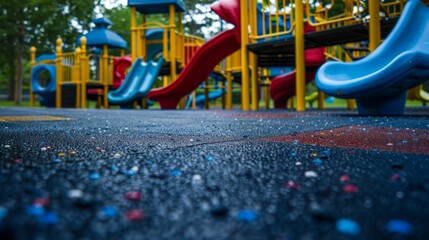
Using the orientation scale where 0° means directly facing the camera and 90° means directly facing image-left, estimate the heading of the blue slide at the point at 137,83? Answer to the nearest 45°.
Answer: approximately 45°

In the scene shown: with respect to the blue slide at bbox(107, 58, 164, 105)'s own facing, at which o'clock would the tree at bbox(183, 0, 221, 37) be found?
The tree is roughly at 5 o'clock from the blue slide.

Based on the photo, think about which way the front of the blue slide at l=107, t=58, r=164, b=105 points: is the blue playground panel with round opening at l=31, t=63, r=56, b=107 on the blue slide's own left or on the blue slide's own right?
on the blue slide's own right

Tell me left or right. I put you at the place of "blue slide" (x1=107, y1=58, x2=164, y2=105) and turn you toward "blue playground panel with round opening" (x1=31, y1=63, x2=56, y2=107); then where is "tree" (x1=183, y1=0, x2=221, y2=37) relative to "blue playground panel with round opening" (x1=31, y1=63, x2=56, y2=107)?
right
